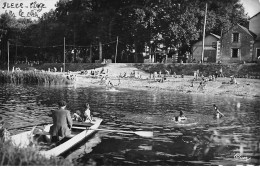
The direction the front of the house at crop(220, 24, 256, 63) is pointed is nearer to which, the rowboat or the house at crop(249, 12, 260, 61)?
the rowboat

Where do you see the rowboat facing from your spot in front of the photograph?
facing away from the viewer and to the right of the viewer

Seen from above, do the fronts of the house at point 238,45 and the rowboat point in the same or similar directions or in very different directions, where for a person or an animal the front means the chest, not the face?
very different directions

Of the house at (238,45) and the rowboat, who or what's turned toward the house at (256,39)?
the rowboat

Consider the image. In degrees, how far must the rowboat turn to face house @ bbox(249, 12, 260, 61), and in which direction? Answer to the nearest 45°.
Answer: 0° — it already faces it

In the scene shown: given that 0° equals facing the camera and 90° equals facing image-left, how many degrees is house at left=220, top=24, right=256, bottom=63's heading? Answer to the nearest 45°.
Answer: approximately 0°

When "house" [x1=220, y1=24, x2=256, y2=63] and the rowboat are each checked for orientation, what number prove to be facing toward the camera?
1
